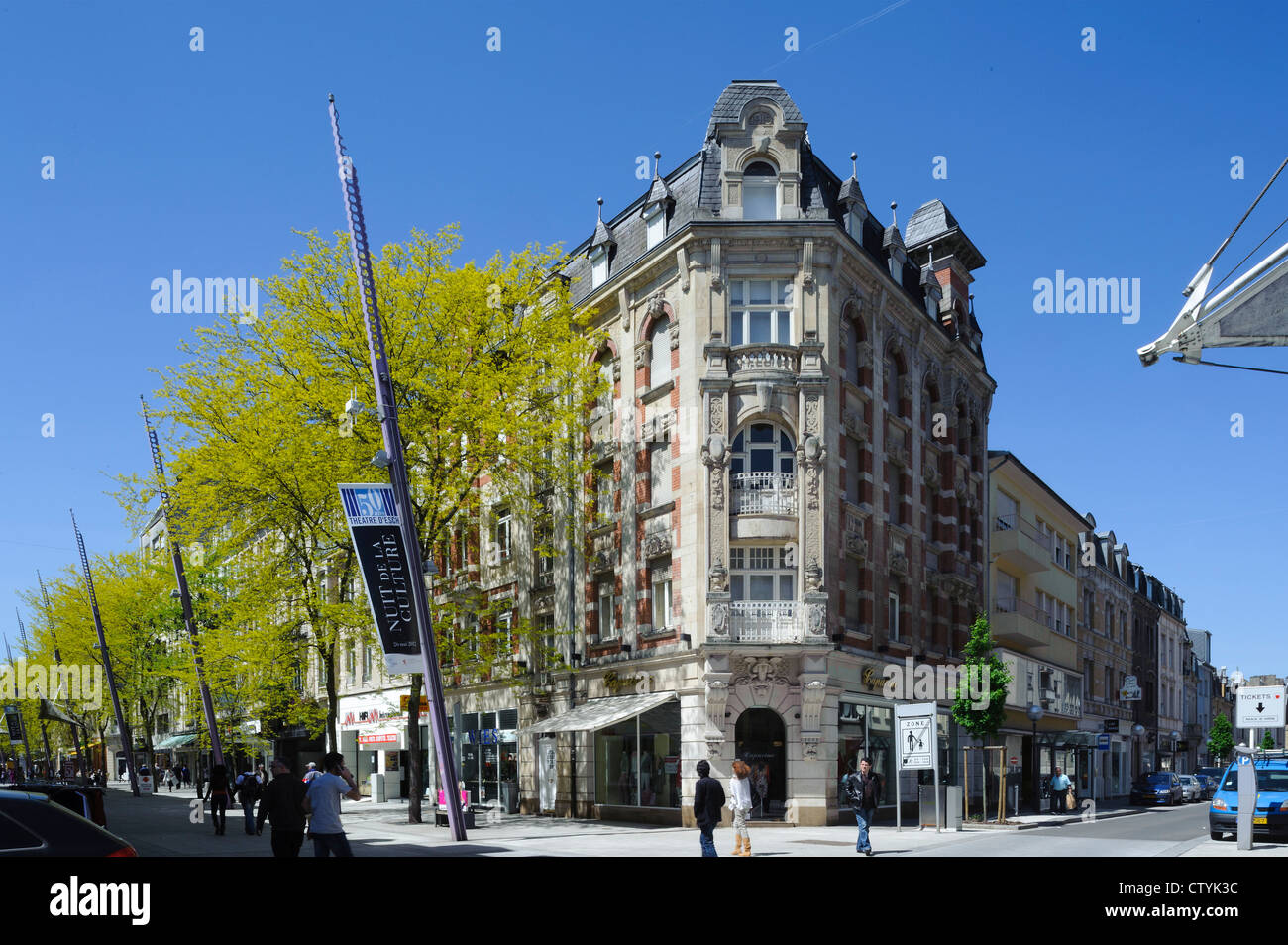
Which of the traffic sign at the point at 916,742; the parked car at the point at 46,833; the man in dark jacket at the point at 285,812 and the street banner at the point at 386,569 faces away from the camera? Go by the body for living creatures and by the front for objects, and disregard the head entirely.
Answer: the man in dark jacket

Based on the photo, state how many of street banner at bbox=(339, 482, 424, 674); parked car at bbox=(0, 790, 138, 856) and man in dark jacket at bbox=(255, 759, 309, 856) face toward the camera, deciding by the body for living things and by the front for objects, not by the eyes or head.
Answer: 1

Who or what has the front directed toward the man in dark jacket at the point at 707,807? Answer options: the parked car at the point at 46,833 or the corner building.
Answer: the corner building

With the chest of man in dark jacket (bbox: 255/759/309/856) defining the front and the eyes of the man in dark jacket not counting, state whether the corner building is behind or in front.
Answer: in front

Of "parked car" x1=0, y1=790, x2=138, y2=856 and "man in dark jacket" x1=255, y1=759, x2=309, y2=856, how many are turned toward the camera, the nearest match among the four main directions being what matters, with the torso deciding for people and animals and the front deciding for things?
0

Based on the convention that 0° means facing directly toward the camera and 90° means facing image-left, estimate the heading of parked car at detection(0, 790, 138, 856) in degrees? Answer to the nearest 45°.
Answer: approximately 90°

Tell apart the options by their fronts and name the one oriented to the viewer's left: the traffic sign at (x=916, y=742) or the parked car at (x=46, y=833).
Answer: the parked car

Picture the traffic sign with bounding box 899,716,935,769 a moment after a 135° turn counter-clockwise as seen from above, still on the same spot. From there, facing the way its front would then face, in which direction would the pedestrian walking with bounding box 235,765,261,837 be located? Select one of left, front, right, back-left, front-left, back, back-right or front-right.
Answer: back-left
